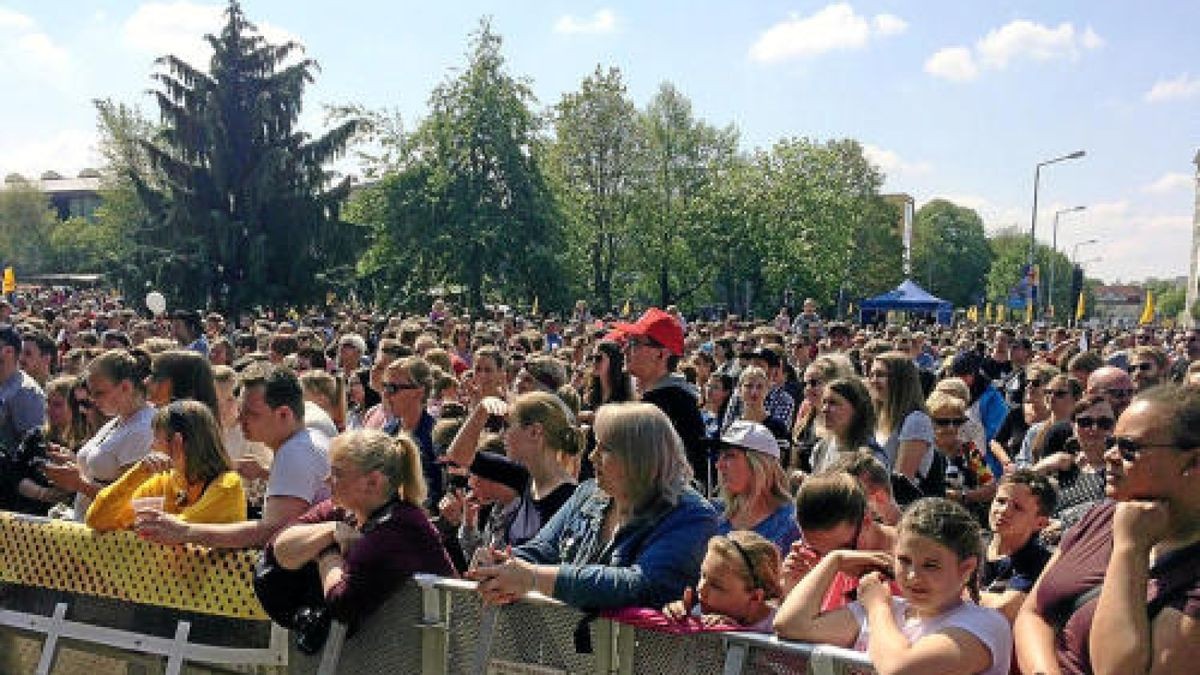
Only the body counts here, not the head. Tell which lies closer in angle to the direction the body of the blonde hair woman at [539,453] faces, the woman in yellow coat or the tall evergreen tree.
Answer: the woman in yellow coat

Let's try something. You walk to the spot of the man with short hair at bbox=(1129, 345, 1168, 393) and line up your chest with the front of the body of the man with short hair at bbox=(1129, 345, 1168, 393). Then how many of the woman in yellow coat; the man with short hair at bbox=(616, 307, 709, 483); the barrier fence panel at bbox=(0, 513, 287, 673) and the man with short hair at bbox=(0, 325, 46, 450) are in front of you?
4

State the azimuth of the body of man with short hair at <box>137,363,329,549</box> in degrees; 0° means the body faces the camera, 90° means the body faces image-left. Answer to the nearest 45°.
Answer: approximately 90°

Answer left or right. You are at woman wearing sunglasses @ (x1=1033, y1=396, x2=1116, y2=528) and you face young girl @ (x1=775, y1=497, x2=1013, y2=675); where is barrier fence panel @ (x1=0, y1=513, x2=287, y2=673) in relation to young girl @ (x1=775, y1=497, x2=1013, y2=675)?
right

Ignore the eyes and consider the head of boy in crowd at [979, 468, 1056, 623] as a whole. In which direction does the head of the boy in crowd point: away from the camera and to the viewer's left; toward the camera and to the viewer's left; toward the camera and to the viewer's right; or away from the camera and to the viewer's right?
toward the camera and to the viewer's left

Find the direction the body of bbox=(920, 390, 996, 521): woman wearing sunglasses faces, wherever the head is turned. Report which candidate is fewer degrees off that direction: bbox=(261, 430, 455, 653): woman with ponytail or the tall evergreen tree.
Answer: the woman with ponytail

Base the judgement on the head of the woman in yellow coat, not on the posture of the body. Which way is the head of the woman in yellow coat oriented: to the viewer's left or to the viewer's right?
to the viewer's left

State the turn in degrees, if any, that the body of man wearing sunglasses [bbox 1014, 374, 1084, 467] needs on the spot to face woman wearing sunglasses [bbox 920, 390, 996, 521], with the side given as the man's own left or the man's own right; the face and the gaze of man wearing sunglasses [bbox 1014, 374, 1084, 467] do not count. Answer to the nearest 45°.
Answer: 0° — they already face them

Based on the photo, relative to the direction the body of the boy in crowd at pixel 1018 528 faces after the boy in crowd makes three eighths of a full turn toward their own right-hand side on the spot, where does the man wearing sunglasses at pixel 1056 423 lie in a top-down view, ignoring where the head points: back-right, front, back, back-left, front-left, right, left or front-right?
front
